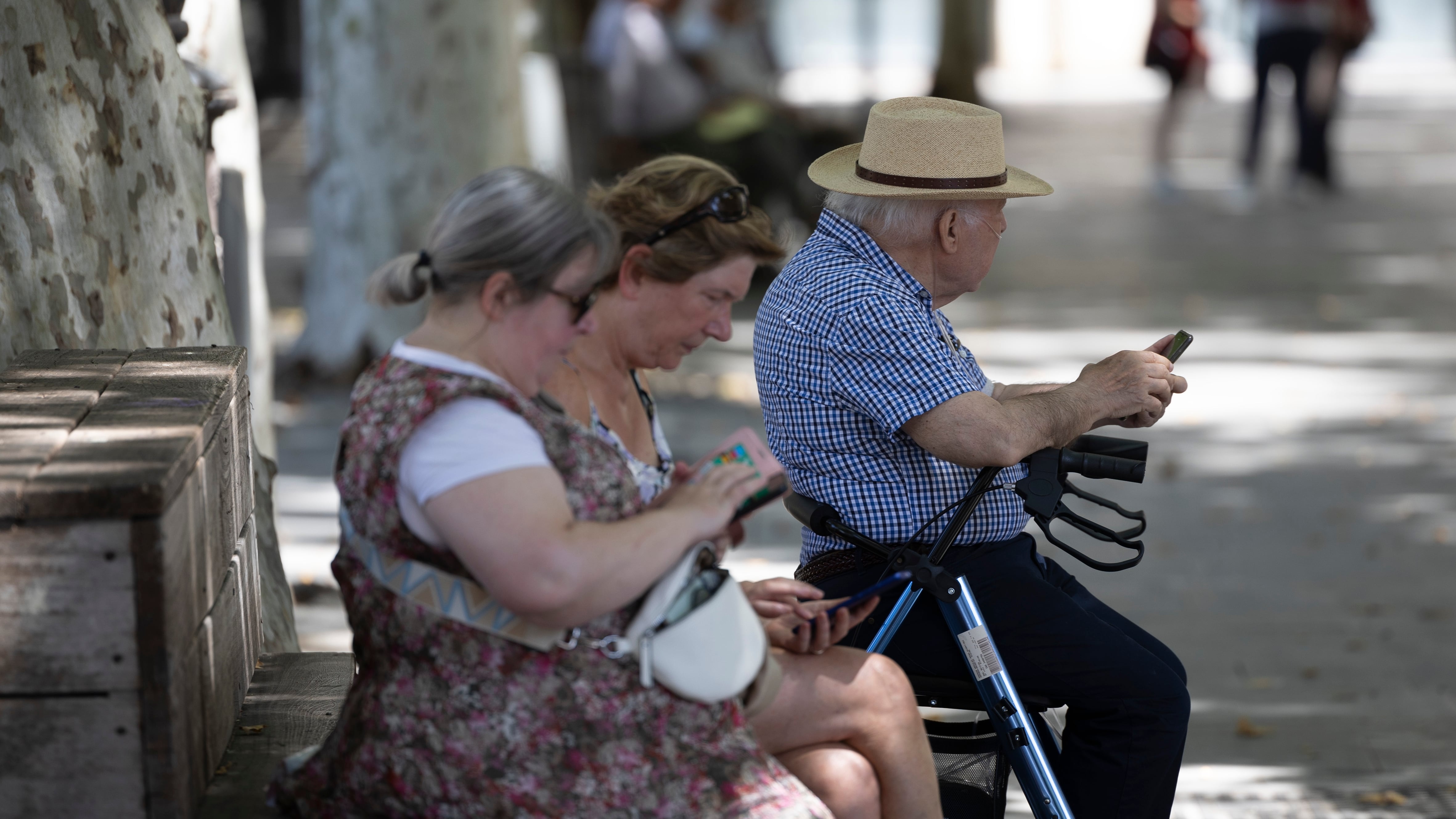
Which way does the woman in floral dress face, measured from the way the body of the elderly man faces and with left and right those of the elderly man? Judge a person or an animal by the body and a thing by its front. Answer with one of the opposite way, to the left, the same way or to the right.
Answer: the same way

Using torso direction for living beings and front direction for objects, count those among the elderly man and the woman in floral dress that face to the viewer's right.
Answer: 2

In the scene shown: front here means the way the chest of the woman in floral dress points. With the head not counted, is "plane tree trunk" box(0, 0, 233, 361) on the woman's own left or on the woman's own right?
on the woman's own left

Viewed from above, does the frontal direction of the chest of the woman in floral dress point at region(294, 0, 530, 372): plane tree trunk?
no

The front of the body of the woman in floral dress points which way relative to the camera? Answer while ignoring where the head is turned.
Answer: to the viewer's right

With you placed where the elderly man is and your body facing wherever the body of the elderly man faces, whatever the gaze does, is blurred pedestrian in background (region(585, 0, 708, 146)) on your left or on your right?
on your left

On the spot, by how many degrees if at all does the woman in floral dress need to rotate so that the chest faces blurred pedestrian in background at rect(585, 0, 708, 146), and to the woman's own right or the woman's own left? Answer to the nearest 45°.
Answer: approximately 90° to the woman's own left

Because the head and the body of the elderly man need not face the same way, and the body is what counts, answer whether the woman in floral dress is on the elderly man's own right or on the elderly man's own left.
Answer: on the elderly man's own right

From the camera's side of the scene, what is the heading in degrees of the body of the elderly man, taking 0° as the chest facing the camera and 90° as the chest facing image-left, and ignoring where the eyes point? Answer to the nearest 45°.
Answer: approximately 270°

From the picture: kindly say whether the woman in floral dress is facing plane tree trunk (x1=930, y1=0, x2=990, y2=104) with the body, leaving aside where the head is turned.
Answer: no
